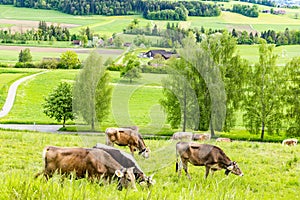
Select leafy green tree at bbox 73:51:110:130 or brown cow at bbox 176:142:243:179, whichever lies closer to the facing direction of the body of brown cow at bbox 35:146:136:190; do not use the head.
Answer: the brown cow

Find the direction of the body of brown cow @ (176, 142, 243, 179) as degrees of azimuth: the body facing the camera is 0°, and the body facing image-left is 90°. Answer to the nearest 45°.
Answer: approximately 270°

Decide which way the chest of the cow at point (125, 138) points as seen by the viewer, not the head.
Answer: to the viewer's right

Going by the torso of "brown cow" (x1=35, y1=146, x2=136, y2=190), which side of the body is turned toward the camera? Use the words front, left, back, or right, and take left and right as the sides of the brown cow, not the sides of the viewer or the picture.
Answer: right

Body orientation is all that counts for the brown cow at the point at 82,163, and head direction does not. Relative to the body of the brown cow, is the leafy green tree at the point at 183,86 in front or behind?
in front

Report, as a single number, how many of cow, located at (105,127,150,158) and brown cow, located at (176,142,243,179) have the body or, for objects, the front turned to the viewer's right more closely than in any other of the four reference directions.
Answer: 2

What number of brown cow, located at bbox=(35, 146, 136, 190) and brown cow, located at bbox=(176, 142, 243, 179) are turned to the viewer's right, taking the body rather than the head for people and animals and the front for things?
2

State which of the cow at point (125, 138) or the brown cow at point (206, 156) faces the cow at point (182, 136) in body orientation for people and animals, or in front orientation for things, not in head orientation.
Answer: the cow at point (125, 138)
